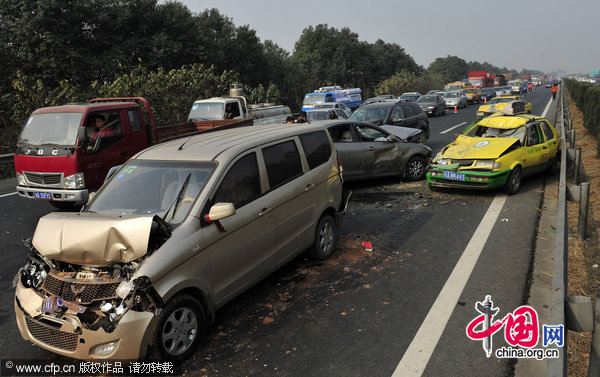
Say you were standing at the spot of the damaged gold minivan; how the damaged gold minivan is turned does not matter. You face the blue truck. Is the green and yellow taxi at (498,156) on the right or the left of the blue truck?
right

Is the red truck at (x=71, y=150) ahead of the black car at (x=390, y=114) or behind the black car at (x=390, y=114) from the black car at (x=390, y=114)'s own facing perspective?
ahead

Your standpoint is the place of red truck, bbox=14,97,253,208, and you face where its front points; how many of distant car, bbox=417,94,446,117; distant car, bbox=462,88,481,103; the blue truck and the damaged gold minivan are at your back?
3

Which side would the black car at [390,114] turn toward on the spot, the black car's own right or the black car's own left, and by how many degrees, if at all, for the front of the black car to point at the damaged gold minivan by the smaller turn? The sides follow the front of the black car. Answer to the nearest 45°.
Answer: approximately 45° to the black car's own left

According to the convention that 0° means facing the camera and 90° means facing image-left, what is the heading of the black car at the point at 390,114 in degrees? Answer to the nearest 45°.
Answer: approximately 45°

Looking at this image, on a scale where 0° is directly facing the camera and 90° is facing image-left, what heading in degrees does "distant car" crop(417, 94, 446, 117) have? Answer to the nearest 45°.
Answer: approximately 45°

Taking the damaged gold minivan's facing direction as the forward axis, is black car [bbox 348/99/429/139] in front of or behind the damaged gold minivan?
behind

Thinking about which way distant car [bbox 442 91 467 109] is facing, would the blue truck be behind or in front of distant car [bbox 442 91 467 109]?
in front

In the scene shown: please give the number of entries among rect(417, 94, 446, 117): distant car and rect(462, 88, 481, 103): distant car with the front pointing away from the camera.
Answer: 0

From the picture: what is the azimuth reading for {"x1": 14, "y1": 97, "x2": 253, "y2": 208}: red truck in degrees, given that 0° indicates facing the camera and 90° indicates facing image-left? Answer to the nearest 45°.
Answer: approximately 45°
